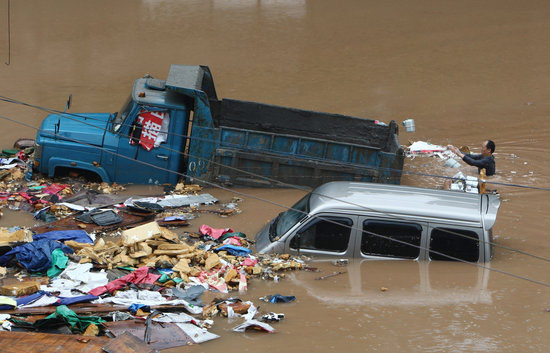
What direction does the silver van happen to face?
to the viewer's left

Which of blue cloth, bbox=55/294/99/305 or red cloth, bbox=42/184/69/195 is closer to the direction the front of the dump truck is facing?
the red cloth

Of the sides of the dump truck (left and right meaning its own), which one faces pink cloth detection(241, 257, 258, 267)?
left

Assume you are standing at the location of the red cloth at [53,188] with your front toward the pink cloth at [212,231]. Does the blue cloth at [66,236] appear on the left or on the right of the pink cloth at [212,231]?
right

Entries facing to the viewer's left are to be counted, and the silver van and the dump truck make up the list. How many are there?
2

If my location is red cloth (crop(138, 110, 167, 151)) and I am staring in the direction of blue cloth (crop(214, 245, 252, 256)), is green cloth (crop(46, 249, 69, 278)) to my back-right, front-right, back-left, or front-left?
front-right

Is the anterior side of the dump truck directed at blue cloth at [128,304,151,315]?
no

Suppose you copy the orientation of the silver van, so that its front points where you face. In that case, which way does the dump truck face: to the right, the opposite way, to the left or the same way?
the same way

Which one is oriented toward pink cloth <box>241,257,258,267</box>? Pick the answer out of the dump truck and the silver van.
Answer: the silver van

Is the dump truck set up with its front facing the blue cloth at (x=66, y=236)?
no

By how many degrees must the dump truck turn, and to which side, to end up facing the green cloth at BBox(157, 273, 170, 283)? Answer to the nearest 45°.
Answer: approximately 90° to its left

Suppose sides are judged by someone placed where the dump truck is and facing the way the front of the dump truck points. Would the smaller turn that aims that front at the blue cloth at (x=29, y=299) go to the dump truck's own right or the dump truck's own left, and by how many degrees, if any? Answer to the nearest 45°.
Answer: approximately 90° to the dump truck's own left

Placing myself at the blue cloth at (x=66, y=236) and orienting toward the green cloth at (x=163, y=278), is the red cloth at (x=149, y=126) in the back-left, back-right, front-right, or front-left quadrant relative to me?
back-left

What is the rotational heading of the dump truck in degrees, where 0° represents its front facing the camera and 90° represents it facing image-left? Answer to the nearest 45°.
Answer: approximately 90°

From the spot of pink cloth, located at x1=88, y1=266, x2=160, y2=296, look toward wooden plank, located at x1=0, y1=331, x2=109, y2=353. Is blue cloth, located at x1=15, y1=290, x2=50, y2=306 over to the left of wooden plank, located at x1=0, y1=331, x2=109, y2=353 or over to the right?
right

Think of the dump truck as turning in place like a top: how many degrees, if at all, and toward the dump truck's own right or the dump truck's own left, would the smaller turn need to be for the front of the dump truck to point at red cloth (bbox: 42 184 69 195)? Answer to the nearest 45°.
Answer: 0° — it already faces it

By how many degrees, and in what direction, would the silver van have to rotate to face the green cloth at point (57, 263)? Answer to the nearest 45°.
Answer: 0° — it already faces it

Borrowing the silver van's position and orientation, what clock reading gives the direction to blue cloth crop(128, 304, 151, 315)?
The blue cloth is roughly at 11 o'clock from the silver van.
